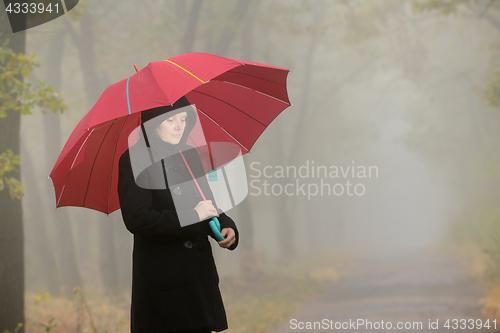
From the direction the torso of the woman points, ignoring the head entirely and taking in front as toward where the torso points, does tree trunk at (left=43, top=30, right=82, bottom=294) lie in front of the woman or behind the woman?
behind

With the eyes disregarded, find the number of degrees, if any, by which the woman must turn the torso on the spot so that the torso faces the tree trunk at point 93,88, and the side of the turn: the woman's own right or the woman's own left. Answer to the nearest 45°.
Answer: approximately 135° to the woman's own left

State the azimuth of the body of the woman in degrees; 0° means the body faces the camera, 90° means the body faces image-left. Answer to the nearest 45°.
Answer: approximately 315°

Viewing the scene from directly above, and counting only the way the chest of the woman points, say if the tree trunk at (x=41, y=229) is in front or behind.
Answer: behind
